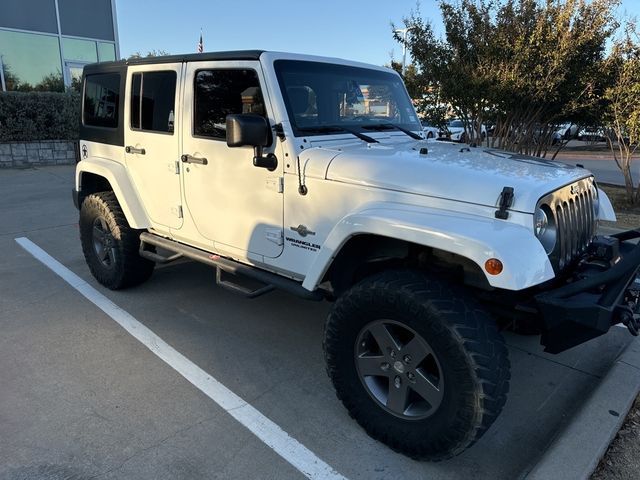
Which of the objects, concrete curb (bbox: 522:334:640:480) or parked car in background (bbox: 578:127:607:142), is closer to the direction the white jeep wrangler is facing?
the concrete curb

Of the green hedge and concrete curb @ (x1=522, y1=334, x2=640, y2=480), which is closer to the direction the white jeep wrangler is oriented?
the concrete curb

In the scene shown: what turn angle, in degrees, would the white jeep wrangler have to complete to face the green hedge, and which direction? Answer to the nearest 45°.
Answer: approximately 180°

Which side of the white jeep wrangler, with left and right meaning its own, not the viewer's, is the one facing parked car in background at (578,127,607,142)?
left

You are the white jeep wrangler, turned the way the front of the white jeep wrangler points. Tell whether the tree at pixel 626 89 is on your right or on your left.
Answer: on your left

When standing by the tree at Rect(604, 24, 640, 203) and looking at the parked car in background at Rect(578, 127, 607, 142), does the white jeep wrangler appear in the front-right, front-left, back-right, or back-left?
back-left

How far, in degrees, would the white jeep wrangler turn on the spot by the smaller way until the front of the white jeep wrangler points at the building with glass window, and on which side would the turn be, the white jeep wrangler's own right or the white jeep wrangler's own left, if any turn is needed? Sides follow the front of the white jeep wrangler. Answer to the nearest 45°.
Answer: approximately 180°

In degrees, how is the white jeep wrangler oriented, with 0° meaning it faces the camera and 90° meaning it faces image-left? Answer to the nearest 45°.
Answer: approximately 315°

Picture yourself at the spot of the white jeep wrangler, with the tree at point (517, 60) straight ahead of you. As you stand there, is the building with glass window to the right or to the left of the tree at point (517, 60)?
left
